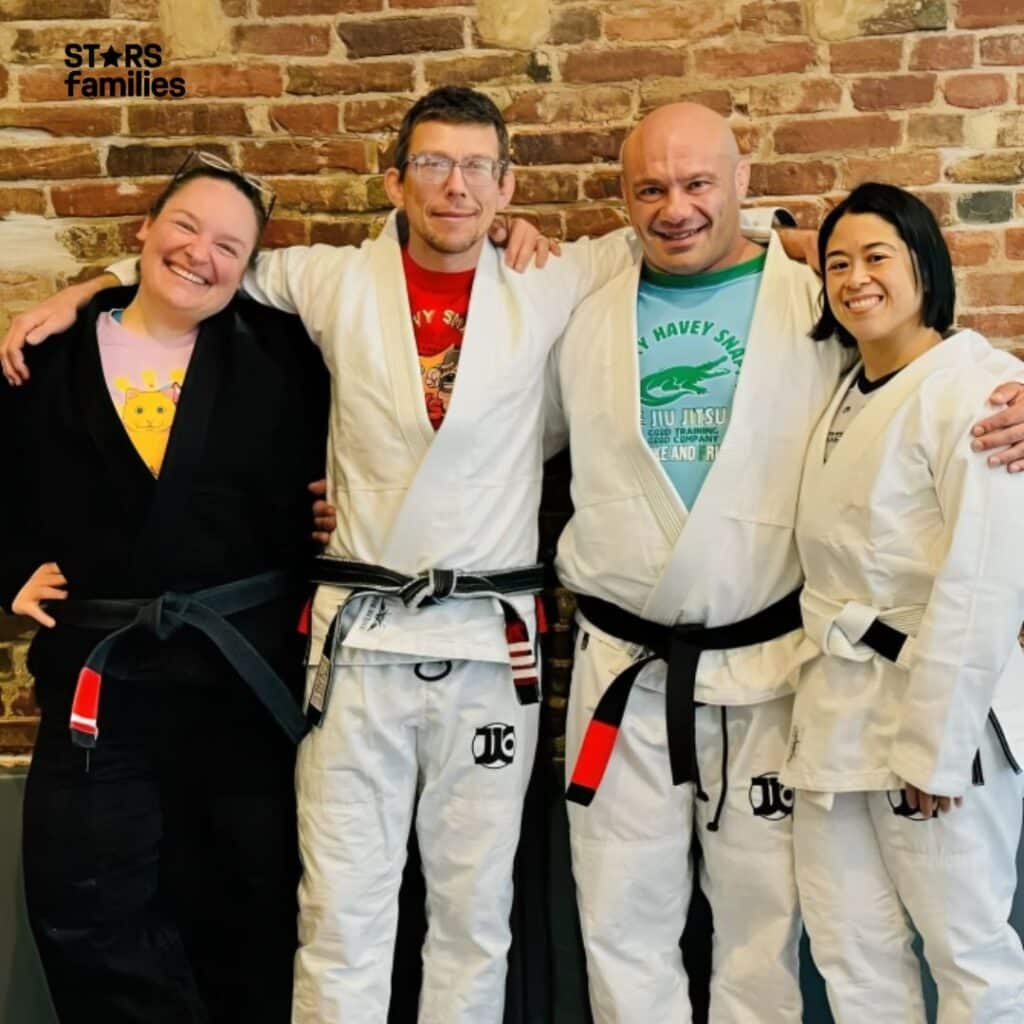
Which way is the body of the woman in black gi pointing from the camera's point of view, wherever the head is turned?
toward the camera

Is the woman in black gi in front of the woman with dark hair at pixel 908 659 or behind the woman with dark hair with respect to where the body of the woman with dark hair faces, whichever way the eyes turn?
in front

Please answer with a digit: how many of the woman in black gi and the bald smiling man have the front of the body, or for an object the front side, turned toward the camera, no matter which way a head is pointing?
2

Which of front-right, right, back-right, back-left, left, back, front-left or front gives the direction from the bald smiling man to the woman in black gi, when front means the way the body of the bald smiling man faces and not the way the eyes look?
right

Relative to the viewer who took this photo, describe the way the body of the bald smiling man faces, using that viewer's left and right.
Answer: facing the viewer
